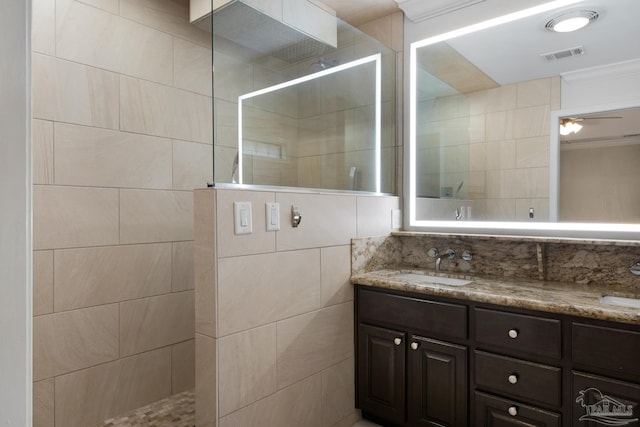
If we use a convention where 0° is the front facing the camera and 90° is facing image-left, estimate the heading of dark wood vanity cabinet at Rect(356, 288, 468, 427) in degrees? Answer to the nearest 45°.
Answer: approximately 45°
